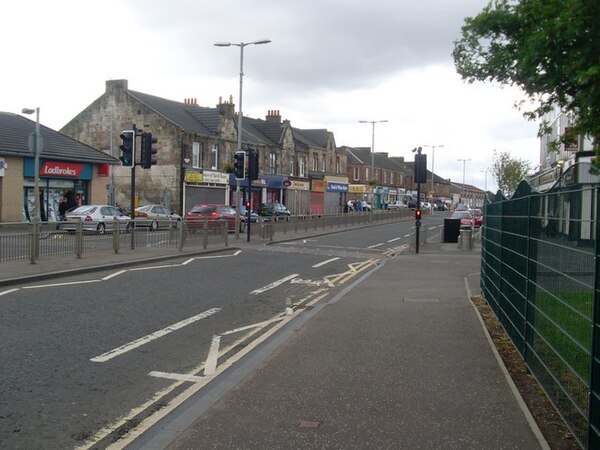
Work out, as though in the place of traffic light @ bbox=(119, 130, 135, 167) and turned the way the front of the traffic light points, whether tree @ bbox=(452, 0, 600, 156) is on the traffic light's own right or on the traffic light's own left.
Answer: on the traffic light's own left

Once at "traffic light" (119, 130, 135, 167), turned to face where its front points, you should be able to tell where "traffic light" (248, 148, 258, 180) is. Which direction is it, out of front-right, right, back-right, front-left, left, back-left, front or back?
back

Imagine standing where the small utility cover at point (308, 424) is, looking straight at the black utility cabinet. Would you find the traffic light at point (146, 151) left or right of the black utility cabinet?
left

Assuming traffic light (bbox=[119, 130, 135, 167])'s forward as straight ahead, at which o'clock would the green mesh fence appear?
The green mesh fence is roughly at 10 o'clock from the traffic light.

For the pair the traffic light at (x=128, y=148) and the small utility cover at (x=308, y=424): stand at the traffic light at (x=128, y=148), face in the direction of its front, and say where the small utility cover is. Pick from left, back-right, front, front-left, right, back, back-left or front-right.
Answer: front-left

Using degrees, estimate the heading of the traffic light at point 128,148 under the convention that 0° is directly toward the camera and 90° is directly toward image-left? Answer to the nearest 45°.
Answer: approximately 45°

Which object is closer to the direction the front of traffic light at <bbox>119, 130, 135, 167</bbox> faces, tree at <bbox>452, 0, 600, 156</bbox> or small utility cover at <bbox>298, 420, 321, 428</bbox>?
the small utility cover

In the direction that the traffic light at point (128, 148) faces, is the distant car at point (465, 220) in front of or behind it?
behind
